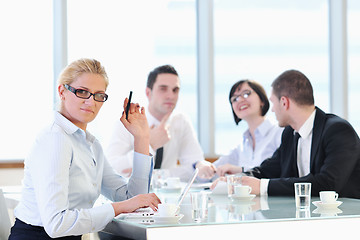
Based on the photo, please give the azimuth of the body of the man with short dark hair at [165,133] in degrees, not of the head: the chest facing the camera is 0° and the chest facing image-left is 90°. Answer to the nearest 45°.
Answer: approximately 0°

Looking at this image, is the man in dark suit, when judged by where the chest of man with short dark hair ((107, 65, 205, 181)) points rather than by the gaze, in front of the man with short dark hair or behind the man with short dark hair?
in front

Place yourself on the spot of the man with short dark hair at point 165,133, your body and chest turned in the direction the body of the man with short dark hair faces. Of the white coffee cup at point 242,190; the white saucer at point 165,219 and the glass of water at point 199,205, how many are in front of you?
3

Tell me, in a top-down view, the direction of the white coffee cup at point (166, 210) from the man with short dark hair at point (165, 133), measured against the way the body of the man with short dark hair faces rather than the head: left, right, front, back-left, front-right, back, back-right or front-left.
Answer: front

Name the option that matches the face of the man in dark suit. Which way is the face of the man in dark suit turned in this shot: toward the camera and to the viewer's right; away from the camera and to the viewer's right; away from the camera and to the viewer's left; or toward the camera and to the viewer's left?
away from the camera and to the viewer's left

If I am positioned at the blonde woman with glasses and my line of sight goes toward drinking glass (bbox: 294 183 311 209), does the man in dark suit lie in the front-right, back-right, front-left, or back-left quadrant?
front-left

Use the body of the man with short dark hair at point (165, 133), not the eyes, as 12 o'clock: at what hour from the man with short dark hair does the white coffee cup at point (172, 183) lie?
The white coffee cup is roughly at 12 o'clock from the man with short dark hair.

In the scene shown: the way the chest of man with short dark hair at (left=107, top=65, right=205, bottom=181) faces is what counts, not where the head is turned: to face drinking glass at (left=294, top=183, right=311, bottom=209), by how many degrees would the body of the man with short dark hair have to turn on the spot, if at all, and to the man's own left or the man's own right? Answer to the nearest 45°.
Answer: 0° — they already face it

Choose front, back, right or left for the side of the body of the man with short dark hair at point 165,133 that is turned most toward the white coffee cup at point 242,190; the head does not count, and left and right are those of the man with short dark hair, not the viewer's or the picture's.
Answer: front

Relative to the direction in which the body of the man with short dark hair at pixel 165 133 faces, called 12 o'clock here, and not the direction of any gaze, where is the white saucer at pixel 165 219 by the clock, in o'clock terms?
The white saucer is roughly at 12 o'clock from the man with short dark hair.

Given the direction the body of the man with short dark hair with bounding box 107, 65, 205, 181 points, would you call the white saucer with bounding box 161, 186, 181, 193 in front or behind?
in front

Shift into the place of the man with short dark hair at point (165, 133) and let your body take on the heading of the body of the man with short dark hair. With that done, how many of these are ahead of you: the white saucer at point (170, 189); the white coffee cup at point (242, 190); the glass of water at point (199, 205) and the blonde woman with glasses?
4

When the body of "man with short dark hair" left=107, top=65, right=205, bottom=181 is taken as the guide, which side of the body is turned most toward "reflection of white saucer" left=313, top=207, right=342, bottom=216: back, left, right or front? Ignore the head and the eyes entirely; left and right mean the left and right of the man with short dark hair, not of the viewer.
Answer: front

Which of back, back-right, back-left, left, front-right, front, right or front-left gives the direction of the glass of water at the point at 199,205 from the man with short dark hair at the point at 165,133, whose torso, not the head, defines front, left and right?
front
